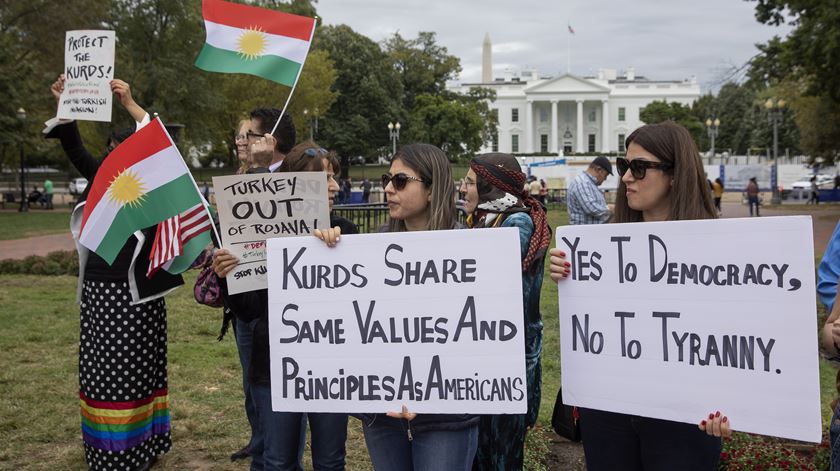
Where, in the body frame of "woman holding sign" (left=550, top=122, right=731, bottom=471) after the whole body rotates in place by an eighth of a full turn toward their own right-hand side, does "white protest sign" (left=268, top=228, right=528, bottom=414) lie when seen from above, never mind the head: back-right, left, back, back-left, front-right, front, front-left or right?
front

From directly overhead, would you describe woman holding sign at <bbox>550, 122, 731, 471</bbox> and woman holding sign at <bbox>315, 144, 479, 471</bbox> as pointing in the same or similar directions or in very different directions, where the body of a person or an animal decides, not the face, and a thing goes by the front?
same or similar directions

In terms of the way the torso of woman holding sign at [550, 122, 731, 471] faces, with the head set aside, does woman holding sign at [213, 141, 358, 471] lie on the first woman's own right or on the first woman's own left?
on the first woman's own right

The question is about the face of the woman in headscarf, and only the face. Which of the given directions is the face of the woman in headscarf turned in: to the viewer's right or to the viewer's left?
to the viewer's left

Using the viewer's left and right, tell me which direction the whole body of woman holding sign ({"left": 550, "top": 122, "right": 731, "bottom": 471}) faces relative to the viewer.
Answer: facing the viewer and to the left of the viewer

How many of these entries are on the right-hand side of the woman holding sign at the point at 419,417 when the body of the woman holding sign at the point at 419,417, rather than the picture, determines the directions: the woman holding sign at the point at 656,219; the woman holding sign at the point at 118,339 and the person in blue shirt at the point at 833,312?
1

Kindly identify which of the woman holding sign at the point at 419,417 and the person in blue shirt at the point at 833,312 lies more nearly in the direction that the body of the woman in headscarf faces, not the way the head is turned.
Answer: the woman holding sign

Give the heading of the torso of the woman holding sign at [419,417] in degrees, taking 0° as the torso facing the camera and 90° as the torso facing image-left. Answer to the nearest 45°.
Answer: approximately 45°

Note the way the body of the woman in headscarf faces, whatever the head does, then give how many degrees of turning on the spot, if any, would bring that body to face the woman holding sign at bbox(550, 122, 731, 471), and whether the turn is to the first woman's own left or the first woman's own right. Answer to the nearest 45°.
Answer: approximately 135° to the first woman's own left

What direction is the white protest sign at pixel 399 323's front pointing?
toward the camera
